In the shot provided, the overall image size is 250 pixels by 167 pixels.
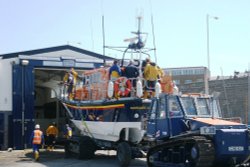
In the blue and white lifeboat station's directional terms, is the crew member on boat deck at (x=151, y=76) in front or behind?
in front

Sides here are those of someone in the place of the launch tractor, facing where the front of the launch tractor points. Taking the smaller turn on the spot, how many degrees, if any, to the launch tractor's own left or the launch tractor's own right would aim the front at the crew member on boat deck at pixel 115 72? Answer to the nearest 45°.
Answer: approximately 180°

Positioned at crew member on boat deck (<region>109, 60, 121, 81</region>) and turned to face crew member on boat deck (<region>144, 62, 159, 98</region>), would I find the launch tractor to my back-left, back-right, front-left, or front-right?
front-right

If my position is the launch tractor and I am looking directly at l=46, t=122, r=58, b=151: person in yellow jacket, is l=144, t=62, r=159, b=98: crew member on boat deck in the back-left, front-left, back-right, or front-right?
front-right

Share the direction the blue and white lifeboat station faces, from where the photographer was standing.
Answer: facing the viewer and to the right of the viewer

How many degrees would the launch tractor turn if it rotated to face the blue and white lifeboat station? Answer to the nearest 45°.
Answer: approximately 180°

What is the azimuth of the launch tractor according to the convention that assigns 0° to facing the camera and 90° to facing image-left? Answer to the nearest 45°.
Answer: approximately 315°

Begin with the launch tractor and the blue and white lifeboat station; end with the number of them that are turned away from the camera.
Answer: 0

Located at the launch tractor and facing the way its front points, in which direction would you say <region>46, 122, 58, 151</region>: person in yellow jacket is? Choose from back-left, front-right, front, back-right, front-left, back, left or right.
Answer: back

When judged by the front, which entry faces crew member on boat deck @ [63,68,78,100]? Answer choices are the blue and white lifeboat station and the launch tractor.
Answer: the blue and white lifeboat station
